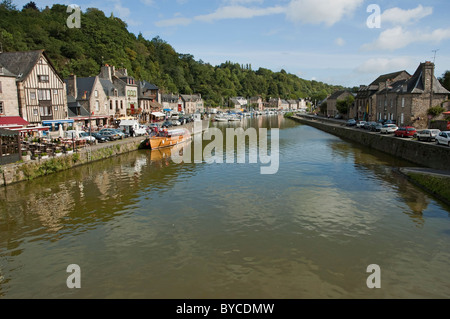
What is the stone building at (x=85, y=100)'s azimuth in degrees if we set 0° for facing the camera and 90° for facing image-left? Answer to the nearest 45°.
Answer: approximately 315°

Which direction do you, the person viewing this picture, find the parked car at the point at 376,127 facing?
facing the viewer and to the left of the viewer

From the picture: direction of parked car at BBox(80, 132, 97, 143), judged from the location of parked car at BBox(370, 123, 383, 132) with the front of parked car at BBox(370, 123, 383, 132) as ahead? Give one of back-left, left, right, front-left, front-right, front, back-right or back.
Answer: front

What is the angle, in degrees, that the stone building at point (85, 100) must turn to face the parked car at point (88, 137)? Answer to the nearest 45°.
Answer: approximately 45° to its right

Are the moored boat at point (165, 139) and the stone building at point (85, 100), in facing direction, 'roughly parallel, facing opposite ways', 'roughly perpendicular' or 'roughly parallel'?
roughly perpendicular

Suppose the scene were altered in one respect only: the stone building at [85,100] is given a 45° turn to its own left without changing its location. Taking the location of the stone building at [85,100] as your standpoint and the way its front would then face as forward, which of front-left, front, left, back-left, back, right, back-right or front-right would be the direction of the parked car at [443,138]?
front-right

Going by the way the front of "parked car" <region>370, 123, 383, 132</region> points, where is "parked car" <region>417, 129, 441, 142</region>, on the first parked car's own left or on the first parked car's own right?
on the first parked car's own left

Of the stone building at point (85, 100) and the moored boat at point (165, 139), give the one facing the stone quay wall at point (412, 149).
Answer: the stone building

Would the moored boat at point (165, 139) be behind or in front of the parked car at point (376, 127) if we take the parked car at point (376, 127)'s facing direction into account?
in front

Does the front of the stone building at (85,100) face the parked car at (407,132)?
yes
